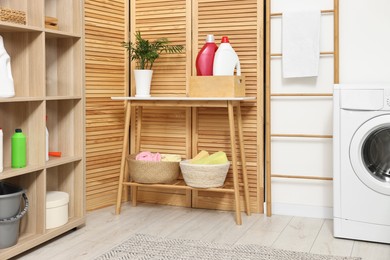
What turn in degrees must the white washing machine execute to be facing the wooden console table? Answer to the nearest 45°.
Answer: approximately 90° to its right

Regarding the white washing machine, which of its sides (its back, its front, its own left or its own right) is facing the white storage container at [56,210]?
right

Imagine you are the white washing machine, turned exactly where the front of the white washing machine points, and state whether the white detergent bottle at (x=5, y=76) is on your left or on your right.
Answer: on your right

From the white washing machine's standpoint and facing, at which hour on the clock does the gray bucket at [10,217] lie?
The gray bucket is roughly at 2 o'clock from the white washing machine.

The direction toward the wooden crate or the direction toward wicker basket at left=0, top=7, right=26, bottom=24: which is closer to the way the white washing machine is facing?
the wicker basket

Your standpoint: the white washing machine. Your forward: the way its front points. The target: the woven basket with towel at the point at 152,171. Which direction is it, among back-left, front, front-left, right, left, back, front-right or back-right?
right

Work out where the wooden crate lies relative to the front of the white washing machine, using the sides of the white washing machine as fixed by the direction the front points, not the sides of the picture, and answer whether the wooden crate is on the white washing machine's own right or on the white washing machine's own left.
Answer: on the white washing machine's own right

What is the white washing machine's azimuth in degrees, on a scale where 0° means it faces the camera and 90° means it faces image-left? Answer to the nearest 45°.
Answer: approximately 0°

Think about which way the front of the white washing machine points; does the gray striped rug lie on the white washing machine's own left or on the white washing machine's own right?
on the white washing machine's own right

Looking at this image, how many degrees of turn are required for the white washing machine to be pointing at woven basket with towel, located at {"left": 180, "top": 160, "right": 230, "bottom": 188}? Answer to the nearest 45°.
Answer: approximately 90° to its right

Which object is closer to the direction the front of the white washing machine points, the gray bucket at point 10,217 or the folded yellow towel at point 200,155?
the gray bucket
